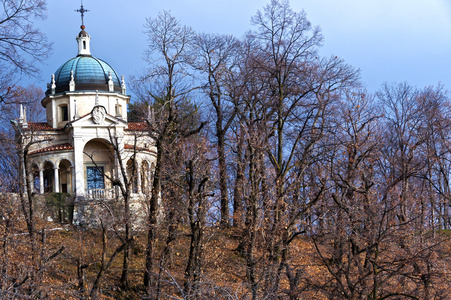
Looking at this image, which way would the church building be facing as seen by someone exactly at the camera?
facing the viewer
